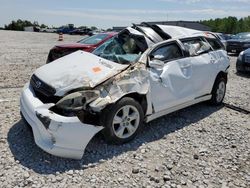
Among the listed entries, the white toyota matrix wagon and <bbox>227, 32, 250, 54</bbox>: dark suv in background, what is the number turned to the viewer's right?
0

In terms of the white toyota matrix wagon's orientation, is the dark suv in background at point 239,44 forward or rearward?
rearward

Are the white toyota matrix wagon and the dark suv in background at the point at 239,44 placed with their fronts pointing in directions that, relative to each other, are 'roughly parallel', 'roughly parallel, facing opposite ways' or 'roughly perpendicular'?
roughly parallel

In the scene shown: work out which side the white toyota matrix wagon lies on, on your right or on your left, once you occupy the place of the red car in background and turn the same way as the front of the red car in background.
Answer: on your left

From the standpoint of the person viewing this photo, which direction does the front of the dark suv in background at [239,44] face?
facing the viewer and to the left of the viewer

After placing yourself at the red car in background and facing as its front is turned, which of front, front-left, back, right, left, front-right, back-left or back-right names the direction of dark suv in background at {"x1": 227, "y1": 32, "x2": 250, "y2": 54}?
back

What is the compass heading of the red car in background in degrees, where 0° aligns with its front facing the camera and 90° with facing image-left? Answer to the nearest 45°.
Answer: approximately 45°

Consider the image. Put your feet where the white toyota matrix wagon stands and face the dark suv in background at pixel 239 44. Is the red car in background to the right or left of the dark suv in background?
left

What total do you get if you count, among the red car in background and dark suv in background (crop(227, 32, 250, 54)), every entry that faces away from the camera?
0

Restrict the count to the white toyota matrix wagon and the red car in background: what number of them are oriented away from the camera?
0

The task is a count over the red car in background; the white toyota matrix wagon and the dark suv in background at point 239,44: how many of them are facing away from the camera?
0

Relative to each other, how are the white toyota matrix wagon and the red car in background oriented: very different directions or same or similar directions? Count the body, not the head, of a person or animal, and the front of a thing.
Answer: same or similar directions

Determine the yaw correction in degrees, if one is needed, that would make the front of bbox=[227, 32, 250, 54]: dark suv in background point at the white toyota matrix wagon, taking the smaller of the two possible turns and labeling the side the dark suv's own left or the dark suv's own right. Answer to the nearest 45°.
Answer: approximately 45° to the dark suv's own left
